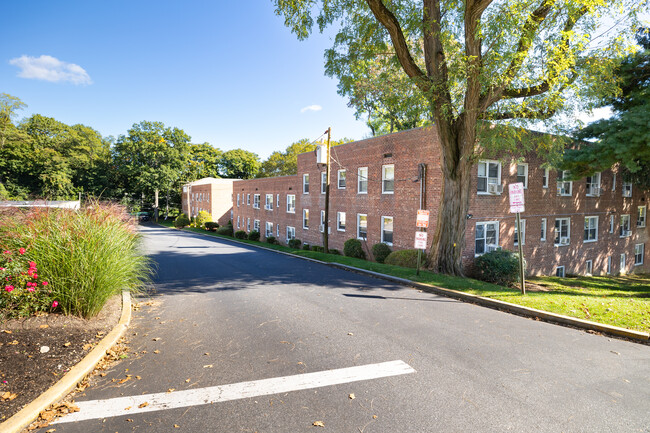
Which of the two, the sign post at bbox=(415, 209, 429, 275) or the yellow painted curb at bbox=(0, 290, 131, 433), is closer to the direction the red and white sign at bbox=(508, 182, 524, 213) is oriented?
the yellow painted curb

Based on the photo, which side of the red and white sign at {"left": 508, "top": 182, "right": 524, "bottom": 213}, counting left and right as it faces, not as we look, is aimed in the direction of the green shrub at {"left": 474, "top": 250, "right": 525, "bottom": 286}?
back

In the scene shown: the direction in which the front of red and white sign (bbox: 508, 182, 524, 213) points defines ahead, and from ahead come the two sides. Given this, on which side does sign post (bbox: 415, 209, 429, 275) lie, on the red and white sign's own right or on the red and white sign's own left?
on the red and white sign's own right

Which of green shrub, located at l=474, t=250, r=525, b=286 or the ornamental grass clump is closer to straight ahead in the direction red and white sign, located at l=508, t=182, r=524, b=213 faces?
the ornamental grass clump

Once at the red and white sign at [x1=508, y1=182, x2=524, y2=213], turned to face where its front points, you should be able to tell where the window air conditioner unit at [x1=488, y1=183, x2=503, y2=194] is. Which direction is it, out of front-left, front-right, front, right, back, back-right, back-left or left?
back

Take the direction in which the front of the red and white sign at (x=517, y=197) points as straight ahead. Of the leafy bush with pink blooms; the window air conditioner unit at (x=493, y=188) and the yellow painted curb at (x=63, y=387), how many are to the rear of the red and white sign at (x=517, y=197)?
1

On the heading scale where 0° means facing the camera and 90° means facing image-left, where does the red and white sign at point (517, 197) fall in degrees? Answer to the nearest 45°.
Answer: approximately 0°

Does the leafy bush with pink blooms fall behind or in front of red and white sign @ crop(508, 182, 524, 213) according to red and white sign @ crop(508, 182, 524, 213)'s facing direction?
in front

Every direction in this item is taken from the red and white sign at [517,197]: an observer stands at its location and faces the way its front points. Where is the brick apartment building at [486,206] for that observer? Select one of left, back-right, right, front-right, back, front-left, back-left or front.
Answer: back

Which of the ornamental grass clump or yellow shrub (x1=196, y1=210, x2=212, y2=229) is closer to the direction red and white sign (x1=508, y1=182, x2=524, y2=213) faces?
the ornamental grass clump

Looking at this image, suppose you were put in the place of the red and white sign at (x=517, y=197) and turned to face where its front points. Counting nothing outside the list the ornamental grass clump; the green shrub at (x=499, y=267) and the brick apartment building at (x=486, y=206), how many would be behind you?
2

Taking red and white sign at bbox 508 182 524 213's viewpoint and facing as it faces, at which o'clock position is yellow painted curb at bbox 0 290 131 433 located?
The yellow painted curb is roughly at 1 o'clock from the red and white sign.
